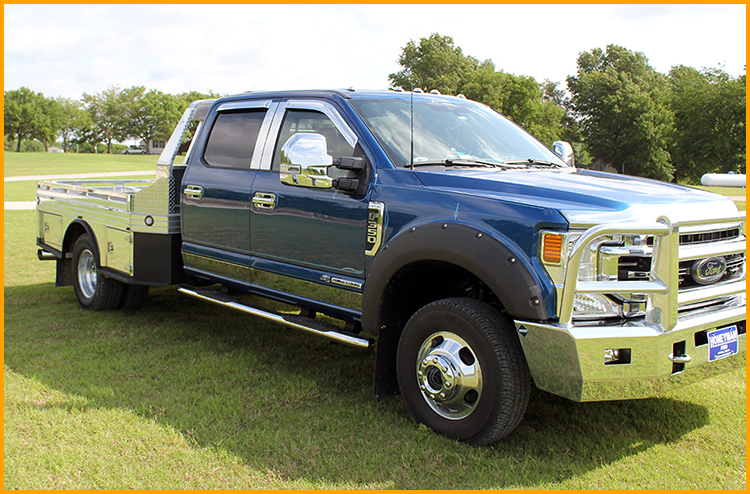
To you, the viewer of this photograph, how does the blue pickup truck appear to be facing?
facing the viewer and to the right of the viewer
